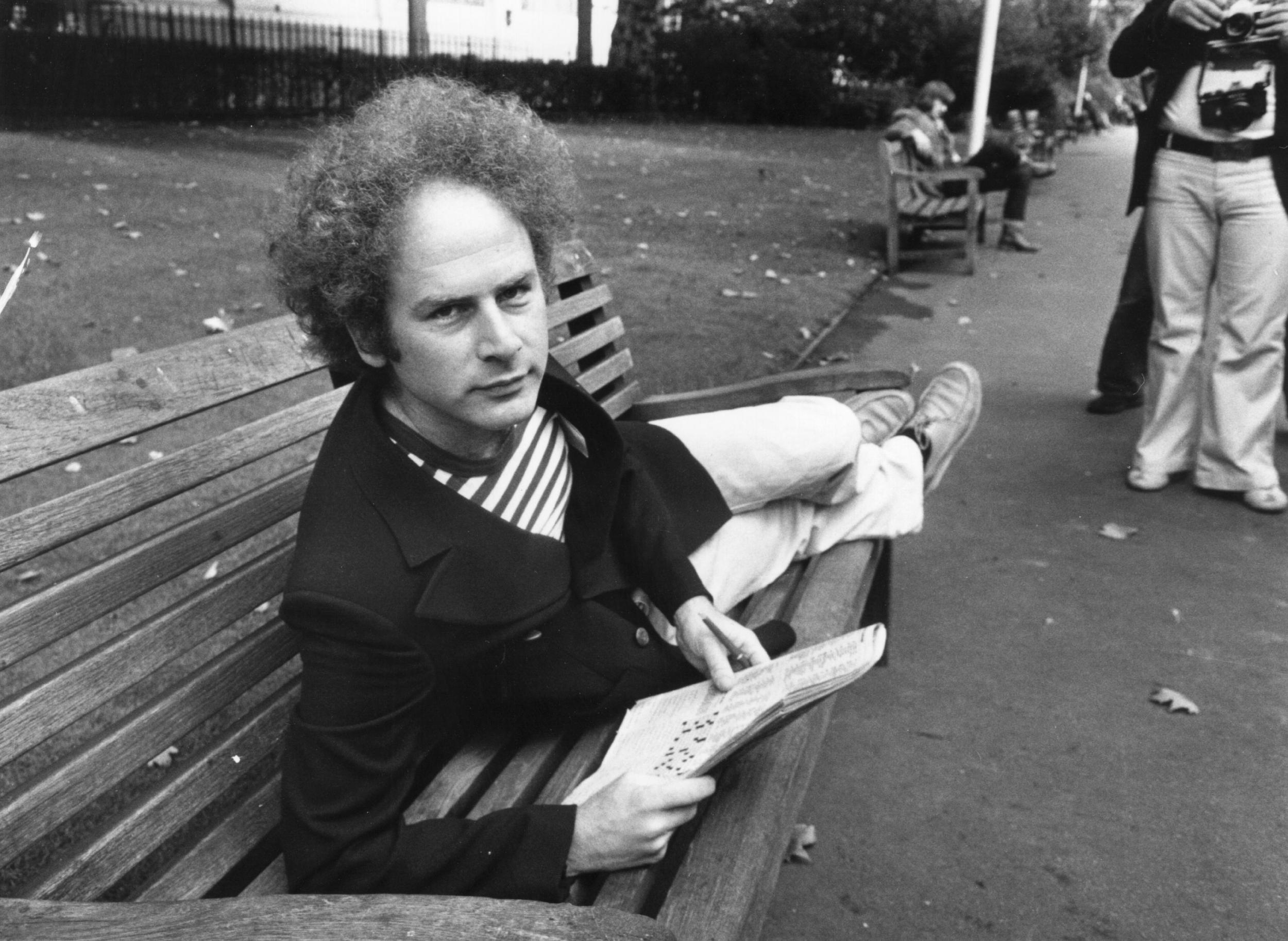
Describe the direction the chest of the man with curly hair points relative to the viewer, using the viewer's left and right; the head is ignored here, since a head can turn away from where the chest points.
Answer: facing the viewer and to the right of the viewer

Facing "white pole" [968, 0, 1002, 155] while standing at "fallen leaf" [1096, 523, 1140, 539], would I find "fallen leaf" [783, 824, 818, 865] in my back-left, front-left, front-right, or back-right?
back-left

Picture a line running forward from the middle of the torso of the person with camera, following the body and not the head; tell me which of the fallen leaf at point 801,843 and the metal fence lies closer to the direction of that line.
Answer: the fallen leaf

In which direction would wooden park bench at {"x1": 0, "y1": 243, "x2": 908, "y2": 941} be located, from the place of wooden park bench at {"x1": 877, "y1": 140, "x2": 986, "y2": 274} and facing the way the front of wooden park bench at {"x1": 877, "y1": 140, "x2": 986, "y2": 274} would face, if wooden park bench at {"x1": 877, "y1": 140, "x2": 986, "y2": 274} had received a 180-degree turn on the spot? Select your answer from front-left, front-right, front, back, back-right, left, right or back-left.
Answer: left

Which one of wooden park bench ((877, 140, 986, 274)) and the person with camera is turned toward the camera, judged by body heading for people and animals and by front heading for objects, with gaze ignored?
the person with camera

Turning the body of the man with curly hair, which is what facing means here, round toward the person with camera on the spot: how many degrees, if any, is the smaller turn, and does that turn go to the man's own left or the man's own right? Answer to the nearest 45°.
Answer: approximately 90° to the man's own left

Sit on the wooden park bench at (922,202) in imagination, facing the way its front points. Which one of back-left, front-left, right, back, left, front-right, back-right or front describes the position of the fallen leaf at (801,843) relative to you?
right

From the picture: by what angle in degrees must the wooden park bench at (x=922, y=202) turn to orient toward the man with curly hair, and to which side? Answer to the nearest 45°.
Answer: approximately 90° to its right

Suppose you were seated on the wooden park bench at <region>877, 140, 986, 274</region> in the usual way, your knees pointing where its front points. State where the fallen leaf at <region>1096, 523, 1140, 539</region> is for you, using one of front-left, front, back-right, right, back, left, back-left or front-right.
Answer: right

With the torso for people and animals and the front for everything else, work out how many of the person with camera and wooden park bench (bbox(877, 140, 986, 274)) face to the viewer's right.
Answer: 1

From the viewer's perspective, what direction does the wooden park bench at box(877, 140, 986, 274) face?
to the viewer's right

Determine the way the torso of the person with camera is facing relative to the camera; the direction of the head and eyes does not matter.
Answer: toward the camera

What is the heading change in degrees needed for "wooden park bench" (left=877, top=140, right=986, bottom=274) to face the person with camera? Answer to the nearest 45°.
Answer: approximately 90° to its right
